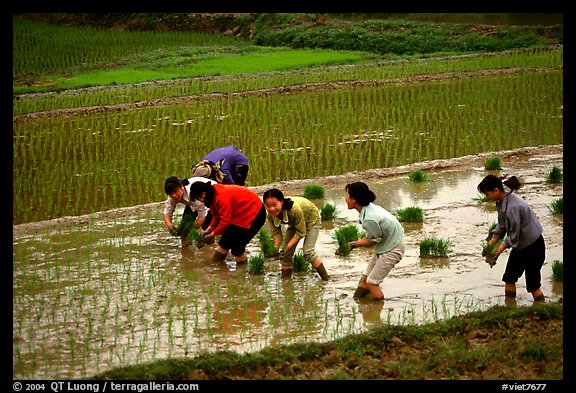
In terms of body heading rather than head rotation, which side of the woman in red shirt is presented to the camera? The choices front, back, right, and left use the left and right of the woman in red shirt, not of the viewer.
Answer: left

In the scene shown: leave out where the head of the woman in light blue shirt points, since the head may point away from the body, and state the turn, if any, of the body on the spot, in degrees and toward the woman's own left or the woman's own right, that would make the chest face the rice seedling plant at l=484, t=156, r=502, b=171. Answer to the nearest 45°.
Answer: approximately 90° to the woman's own right

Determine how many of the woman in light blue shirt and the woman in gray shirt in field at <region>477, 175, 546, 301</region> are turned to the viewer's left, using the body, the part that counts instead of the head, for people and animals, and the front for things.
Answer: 2

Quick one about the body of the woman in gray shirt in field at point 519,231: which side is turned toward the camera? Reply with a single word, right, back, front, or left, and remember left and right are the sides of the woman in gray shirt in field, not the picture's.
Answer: left

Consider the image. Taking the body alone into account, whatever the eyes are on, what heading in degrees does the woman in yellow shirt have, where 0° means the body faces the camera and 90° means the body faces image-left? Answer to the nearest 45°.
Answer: approximately 45°

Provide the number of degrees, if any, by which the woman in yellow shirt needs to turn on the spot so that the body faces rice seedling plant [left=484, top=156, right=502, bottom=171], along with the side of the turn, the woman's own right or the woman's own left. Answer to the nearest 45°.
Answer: approximately 180°

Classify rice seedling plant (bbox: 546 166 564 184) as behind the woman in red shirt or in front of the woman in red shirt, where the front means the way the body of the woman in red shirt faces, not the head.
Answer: behind

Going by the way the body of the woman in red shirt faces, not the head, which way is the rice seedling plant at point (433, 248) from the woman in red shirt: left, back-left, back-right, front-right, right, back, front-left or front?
back

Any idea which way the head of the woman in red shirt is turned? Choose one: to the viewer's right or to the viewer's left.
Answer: to the viewer's left

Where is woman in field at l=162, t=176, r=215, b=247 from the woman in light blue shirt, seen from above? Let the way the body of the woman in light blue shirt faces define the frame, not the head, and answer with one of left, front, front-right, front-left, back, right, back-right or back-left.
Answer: front-right

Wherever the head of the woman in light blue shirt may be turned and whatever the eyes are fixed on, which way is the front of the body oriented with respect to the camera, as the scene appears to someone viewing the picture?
to the viewer's left

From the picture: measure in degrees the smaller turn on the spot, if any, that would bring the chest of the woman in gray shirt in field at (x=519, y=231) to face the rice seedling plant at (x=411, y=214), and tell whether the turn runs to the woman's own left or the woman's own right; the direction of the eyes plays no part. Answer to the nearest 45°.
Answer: approximately 45° to the woman's own right

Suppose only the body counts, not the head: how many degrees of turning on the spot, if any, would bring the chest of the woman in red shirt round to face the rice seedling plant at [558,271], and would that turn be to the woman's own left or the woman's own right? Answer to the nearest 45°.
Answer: approximately 180°

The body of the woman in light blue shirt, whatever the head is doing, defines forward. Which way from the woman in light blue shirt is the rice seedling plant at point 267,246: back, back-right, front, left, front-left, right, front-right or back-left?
front-right
